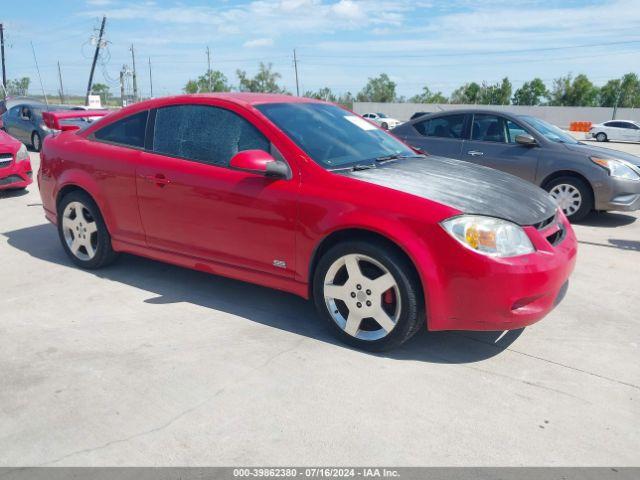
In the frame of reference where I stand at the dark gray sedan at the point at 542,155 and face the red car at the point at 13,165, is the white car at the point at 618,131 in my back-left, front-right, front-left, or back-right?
back-right

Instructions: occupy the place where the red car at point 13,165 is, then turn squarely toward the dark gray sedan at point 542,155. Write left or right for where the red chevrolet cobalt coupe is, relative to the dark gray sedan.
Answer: right

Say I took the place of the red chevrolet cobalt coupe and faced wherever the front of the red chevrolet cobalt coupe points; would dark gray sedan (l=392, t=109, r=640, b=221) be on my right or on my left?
on my left

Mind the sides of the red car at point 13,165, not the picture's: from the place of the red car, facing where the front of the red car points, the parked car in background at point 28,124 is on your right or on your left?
on your left

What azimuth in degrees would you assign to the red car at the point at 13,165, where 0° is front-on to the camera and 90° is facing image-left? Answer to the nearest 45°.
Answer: approximately 315°

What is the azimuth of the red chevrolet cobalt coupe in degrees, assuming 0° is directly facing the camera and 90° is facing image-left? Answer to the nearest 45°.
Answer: approximately 315°

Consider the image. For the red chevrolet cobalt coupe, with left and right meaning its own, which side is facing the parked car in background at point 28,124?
back

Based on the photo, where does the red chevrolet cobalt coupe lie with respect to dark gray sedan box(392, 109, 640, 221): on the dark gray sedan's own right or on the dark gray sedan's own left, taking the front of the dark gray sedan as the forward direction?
on the dark gray sedan's own right

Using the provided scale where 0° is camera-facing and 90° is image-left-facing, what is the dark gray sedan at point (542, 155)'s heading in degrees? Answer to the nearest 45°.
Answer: approximately 315°

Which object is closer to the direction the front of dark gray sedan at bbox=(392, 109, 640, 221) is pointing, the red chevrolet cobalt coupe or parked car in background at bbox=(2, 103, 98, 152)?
the red chevrolet cobalt coupe

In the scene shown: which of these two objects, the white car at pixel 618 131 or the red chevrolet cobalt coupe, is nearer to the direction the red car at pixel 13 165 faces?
the red chevrolet cobalt coupe

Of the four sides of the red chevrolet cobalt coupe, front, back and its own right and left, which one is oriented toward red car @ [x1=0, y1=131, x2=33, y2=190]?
back
